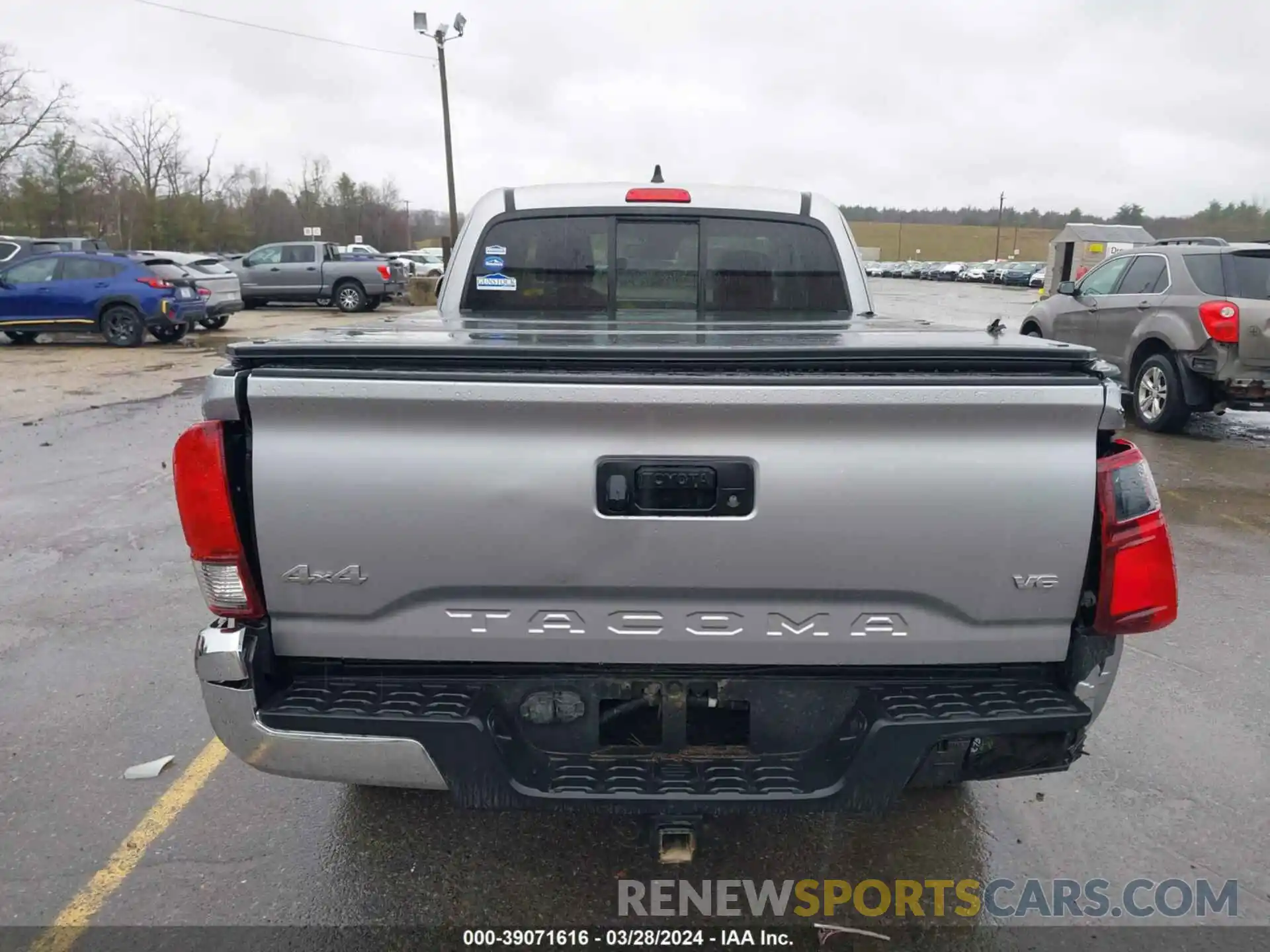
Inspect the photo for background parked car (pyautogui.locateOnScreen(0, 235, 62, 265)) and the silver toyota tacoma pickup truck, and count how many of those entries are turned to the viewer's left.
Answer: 1

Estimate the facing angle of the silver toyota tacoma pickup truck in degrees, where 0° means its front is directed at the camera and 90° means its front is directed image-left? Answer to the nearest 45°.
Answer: approximately 180°

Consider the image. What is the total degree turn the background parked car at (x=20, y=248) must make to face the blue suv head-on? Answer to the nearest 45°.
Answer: approximately 90° to its left

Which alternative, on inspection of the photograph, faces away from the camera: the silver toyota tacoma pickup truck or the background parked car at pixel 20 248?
the silver toyota tacoma pickup truck

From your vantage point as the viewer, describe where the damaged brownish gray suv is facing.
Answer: facing away from the viewer and to the left of the viewer

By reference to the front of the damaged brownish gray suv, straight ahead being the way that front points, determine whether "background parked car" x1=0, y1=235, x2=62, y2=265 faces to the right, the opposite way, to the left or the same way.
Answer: to the left

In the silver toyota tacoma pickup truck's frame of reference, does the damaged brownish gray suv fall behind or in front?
in front

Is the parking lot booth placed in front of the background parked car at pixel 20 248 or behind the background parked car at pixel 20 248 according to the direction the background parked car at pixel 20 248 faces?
behind

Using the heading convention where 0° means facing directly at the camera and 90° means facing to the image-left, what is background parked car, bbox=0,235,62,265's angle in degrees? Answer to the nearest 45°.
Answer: approximately 90°

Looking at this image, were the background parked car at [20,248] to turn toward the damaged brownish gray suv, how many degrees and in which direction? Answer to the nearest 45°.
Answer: approximately 135° to its left
